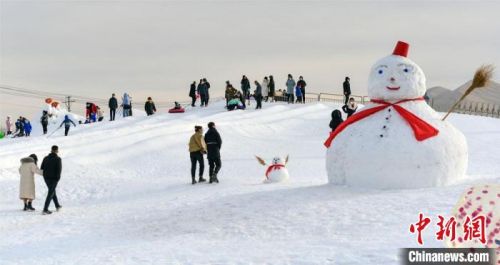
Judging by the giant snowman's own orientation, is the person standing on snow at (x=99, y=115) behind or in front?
behind

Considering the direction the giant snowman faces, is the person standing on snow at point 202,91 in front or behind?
behind

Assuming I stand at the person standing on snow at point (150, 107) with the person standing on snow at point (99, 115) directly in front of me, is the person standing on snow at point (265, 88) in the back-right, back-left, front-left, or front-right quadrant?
back-right

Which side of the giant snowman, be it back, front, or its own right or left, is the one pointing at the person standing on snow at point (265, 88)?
back

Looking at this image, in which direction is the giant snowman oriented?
toward the camera

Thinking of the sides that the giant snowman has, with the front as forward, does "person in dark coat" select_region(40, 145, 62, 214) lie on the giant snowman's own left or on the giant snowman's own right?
on the giant snowman's own right

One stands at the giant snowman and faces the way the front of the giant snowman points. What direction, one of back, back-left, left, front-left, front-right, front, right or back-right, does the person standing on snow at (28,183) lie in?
right

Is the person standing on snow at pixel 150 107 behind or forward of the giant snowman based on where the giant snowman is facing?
behind

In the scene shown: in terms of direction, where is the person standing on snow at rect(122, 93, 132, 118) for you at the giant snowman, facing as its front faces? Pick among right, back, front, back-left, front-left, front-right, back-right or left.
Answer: back-right

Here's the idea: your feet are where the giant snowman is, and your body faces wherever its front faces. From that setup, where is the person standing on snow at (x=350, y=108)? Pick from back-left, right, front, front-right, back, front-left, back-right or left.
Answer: back

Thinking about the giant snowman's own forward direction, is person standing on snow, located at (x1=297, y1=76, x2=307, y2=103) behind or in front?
behind

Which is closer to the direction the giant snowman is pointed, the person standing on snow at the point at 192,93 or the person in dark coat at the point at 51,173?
the person in dark coat
